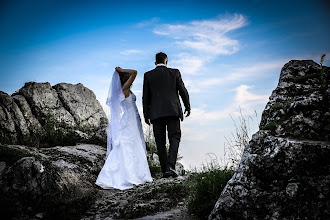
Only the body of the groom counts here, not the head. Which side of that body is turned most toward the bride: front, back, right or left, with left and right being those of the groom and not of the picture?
left

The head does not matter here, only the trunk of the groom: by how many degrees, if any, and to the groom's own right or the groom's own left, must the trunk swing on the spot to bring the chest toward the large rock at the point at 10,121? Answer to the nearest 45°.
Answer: approximately 45° to the groom's own left

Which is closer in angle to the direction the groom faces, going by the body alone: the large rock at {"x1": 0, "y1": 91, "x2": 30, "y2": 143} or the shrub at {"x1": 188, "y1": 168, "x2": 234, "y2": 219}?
the large rock

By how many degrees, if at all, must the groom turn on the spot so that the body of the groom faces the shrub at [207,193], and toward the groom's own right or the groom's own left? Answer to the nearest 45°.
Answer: approximately 180°

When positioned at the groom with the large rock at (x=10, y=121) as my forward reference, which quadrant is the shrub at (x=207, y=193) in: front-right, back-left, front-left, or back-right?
back-left

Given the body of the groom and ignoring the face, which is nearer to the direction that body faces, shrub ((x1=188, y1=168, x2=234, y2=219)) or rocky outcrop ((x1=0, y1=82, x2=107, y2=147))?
the rocky outcrop

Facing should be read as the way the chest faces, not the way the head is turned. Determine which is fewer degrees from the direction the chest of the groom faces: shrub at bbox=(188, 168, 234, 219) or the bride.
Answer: the bride

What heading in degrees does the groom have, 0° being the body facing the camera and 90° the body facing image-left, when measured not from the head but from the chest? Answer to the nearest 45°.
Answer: approximately 180°

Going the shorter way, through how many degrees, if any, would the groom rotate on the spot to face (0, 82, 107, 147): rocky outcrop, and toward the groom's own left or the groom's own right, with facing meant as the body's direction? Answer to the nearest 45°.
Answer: approximately 45° to the groom's own left
